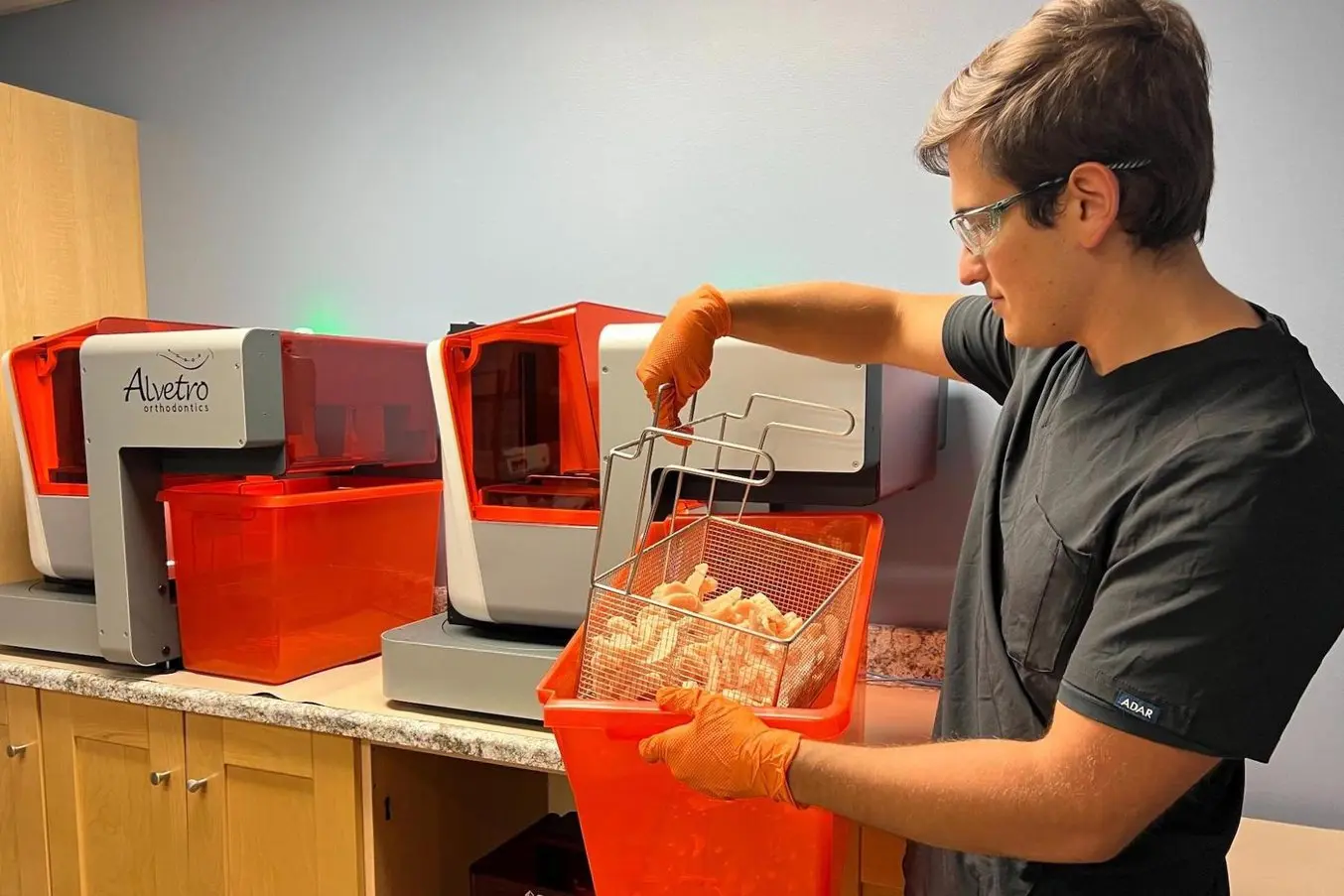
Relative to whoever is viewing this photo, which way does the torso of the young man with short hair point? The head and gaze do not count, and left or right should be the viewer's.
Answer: facing the viewer and to the left of the viewer

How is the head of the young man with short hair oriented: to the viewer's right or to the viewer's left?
to the viewer's left

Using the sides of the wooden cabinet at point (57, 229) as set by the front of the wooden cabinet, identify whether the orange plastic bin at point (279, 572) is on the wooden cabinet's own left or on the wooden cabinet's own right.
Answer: on the wooden cabinet's own left

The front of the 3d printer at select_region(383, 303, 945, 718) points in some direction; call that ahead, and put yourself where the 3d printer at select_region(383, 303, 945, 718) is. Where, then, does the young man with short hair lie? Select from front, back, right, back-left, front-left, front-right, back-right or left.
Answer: left

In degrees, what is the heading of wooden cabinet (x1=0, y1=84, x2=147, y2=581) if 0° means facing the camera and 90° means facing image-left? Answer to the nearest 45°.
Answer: approximately 45°

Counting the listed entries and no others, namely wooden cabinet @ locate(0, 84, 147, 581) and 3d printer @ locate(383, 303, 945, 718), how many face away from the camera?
0

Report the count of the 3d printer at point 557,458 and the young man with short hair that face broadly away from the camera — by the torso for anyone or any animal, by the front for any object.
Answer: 0

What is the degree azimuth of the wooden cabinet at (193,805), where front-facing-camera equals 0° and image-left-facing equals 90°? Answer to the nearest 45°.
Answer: approximately 45°

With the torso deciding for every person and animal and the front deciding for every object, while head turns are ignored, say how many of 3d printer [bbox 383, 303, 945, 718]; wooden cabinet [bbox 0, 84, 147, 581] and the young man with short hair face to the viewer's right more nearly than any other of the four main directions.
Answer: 0

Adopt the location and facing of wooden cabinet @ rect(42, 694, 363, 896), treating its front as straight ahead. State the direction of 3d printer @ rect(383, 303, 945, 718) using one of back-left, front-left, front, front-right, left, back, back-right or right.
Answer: left

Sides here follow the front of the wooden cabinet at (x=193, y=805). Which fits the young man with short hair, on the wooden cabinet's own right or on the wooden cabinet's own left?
on the wooden cabinet's own left

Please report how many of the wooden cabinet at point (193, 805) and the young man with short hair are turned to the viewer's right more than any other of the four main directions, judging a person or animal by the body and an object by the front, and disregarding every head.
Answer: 0
